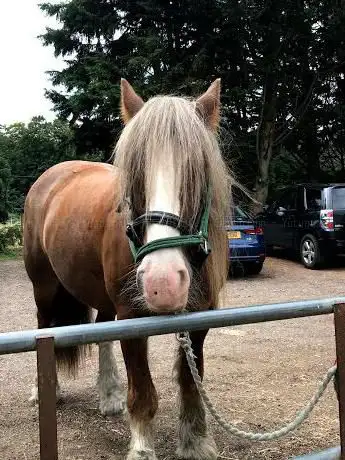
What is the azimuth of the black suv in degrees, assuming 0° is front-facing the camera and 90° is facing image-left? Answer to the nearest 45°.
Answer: approximately 135°

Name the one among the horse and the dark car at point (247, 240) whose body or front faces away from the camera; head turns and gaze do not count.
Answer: the dark car

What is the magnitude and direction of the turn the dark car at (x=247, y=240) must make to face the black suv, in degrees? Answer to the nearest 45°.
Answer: approximately 45° to its right

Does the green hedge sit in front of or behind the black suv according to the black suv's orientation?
in front

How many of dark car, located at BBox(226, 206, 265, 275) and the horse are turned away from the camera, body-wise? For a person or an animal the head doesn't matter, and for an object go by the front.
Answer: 1

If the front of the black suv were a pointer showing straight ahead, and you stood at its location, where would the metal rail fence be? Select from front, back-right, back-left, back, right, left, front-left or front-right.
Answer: back-left

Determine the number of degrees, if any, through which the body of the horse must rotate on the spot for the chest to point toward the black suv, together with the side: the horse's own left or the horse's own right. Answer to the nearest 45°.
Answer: approximately 90° to the horse's own left

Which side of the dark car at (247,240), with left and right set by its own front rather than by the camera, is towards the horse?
back

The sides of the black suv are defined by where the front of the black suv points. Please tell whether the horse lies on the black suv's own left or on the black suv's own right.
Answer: on the black suv's own left

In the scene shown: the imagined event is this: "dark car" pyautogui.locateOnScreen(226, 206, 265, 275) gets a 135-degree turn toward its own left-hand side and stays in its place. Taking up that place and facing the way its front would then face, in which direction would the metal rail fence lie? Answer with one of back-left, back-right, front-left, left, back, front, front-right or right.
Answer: front-left

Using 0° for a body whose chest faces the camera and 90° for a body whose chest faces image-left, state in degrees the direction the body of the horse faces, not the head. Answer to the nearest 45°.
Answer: approximately 315°

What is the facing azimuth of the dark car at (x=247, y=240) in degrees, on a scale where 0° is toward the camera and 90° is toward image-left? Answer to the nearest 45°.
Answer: approximately 180°

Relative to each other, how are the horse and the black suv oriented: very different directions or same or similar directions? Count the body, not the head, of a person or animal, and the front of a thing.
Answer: very different directions
